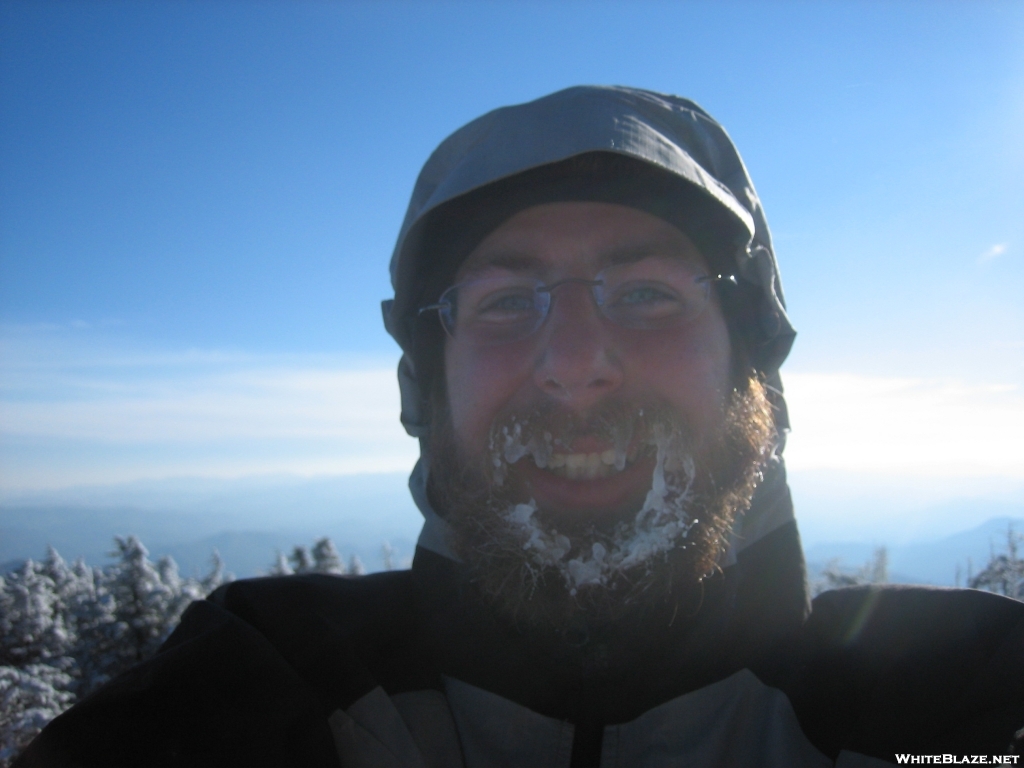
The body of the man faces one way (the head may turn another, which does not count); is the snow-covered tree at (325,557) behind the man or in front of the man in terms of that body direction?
behind

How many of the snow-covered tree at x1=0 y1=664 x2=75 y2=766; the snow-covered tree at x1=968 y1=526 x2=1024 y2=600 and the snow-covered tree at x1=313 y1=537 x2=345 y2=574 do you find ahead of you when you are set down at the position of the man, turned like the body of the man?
0

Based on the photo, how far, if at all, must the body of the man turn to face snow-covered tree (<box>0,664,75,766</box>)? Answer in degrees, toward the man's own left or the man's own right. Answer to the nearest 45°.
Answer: approximately 135° to the man's own right

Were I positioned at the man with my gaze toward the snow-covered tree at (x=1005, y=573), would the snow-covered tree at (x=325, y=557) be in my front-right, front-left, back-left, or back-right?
front-left

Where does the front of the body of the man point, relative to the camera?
toward the camera

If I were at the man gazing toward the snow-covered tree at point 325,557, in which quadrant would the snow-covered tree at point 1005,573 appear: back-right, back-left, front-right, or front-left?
front-right

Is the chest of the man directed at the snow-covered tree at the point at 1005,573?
no

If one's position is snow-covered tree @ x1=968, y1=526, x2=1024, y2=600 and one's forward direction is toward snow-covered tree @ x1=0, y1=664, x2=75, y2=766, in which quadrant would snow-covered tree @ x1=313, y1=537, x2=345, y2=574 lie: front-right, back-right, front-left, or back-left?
front-right

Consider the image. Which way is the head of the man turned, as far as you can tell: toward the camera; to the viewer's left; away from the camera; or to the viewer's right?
toward the camera

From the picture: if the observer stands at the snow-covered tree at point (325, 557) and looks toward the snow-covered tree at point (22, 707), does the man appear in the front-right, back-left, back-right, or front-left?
front-left

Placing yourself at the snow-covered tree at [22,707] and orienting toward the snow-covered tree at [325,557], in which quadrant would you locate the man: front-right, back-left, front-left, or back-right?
back-right
